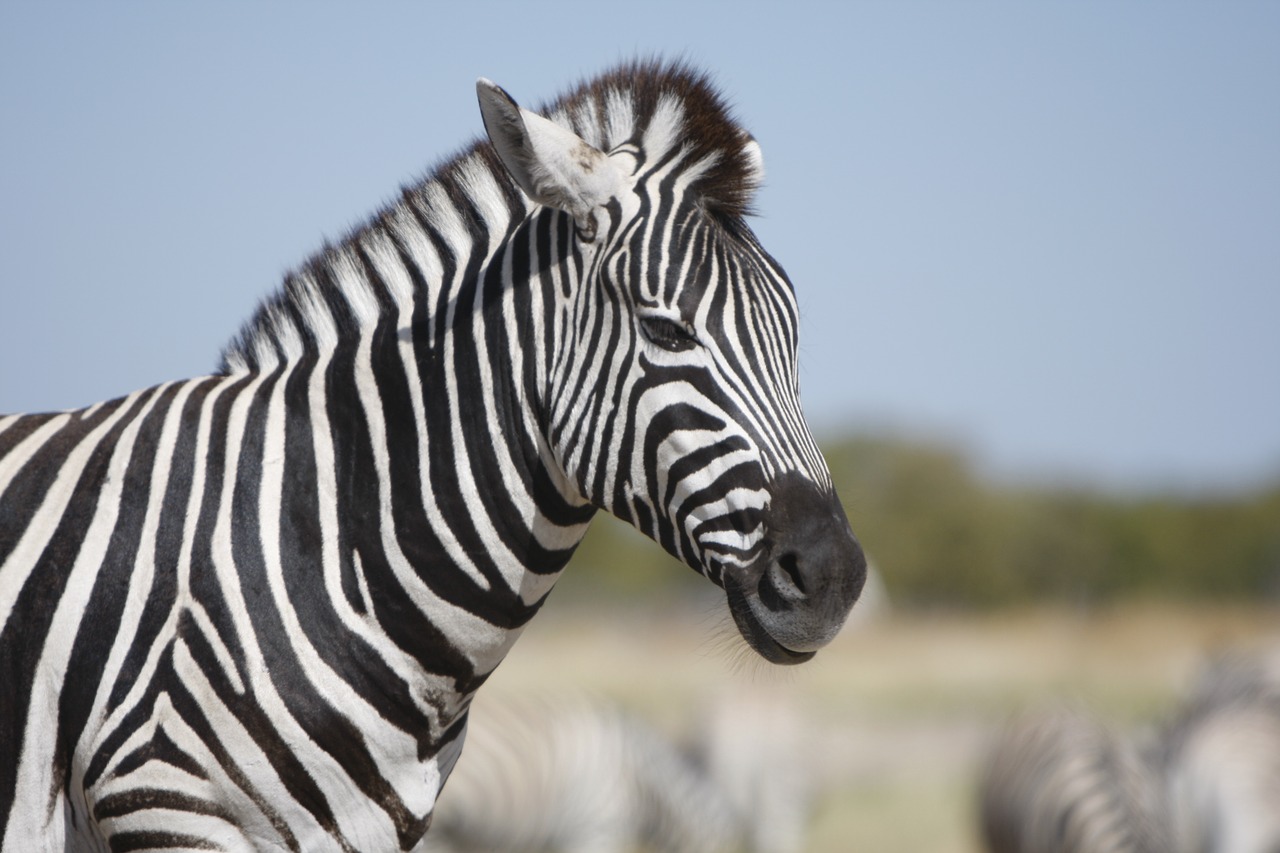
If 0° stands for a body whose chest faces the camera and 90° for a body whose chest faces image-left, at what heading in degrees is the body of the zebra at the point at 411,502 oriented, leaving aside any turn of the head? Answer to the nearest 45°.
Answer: approximately 270°

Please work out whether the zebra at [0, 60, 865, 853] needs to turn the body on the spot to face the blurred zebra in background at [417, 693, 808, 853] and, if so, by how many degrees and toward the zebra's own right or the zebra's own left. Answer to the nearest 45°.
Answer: approximately 90° to the zebra's own left
